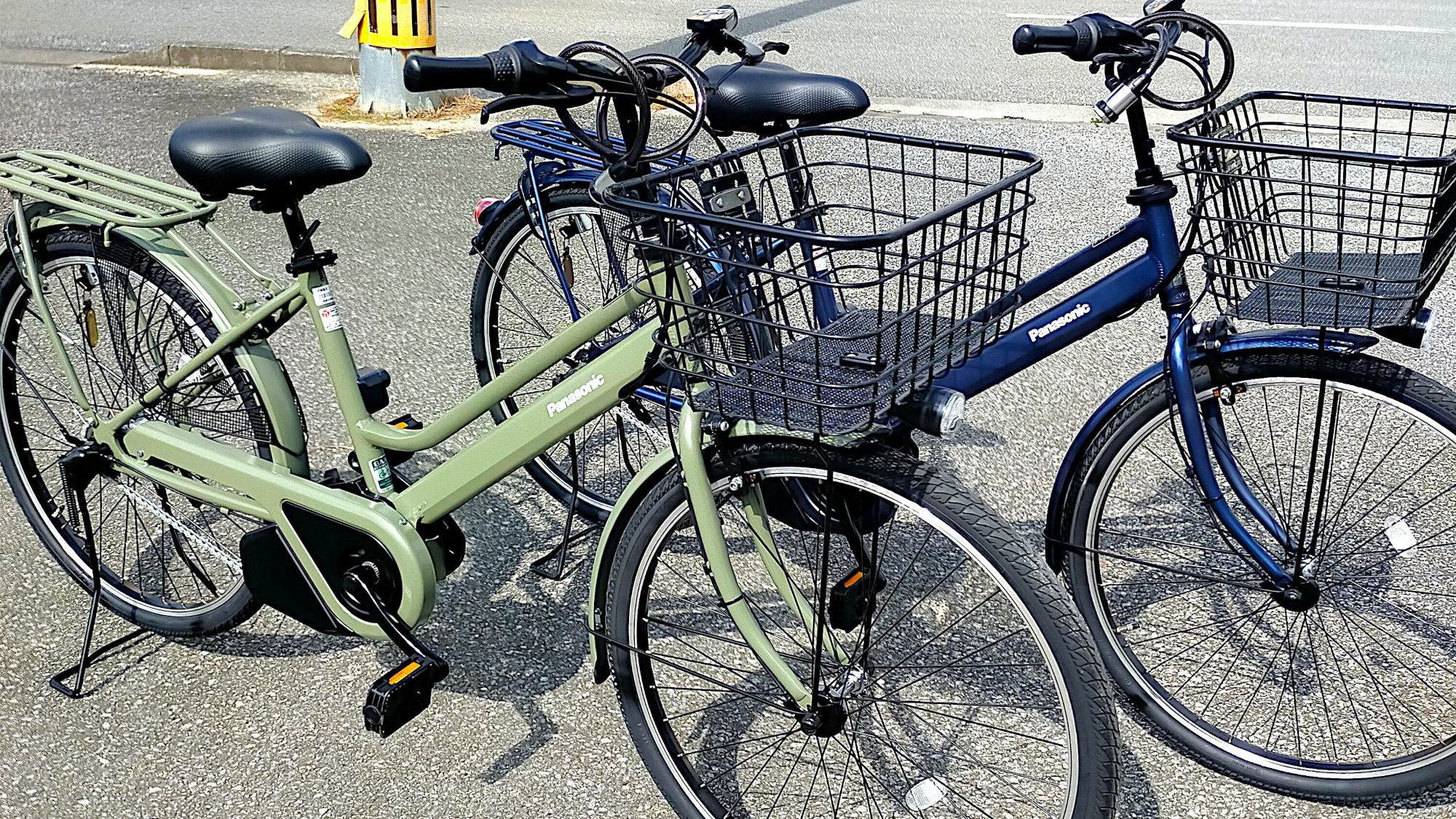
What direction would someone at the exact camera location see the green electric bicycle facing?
facing the viewer and to the right of the viewer
